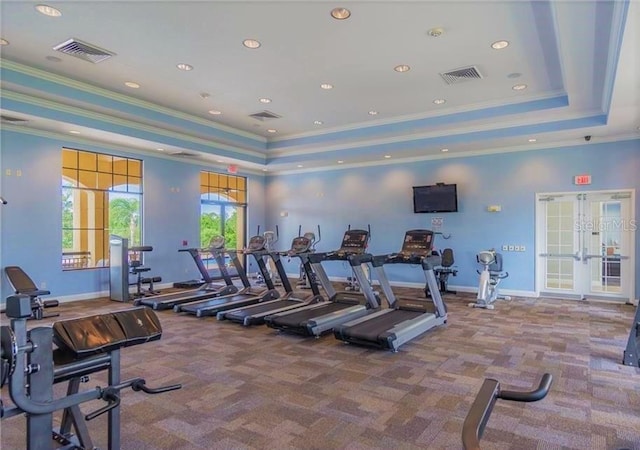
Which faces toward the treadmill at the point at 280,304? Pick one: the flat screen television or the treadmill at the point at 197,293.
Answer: the flat screen television

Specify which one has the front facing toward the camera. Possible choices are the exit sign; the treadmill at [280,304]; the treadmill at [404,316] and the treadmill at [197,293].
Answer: the exit sign

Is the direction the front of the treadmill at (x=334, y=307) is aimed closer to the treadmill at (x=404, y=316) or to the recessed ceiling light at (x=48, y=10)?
the treadmill

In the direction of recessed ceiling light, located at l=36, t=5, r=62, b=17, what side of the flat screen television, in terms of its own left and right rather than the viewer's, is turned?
front

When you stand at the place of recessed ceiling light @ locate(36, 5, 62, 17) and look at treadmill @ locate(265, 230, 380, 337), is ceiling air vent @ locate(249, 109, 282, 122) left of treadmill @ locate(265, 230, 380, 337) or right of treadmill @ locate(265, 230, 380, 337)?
left

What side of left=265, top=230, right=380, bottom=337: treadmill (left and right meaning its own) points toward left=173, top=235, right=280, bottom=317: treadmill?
left

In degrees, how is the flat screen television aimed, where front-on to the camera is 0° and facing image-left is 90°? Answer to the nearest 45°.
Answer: approximately 45°

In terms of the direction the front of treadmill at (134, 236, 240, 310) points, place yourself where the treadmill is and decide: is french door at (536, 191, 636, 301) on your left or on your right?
on your right

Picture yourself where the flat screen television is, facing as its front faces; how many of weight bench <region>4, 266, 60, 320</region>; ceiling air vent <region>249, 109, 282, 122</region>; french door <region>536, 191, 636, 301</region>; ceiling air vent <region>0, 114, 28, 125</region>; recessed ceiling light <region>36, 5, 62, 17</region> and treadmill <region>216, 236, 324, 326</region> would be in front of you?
5

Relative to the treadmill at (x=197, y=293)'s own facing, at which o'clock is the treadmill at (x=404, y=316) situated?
the treadmill at (x=404, y=316) is roughly at 3 o'clock from the treadmill at (x=197, y=293).

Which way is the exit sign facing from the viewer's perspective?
toward the camera

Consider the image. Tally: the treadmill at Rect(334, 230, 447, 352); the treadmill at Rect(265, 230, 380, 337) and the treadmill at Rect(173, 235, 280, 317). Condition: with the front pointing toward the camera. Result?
0

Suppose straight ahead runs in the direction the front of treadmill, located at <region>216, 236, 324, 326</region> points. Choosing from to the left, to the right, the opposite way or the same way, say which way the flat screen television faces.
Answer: the opposite way

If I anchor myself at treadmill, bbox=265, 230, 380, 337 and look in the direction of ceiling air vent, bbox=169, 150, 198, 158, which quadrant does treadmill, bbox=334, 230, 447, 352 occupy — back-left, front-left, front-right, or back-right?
back-right
